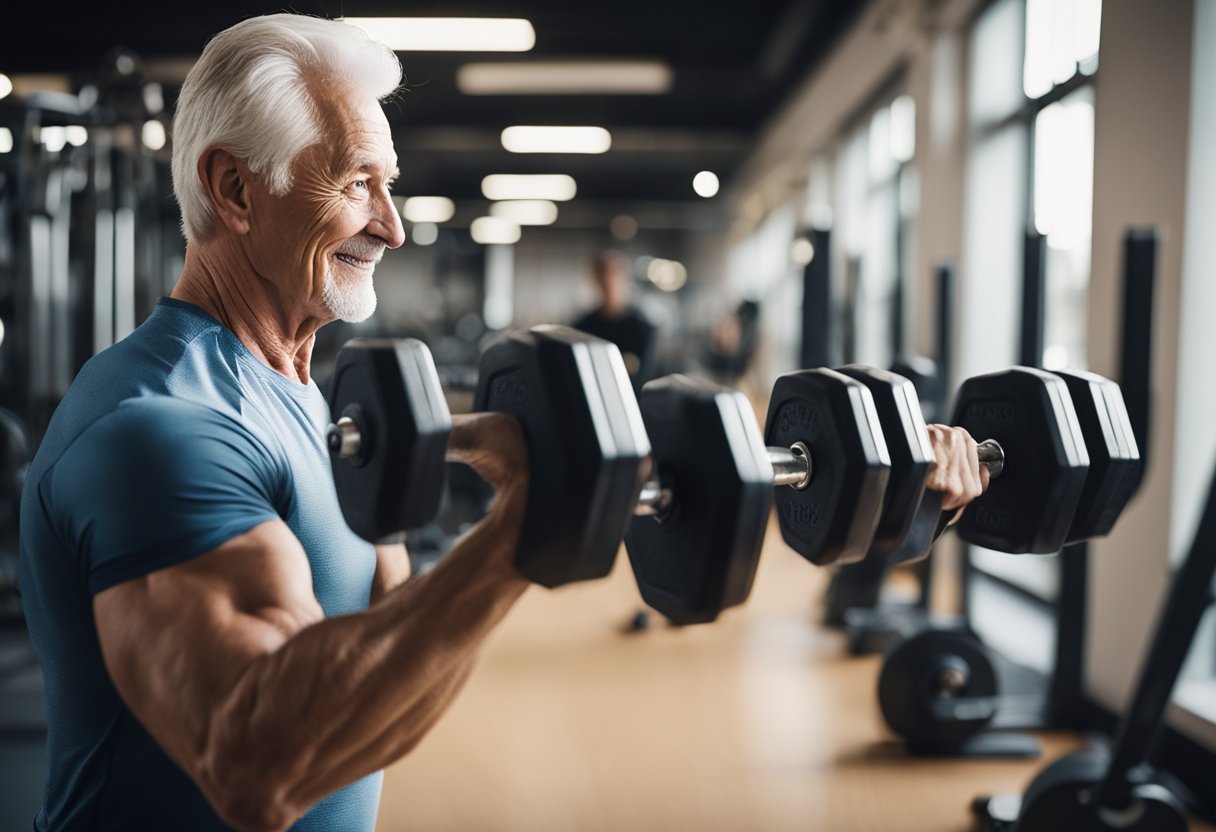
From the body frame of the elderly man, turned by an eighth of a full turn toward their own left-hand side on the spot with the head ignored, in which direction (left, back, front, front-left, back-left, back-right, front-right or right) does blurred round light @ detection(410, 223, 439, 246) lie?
front-left

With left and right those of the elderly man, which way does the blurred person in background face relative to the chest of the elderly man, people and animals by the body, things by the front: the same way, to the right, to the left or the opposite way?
to the right

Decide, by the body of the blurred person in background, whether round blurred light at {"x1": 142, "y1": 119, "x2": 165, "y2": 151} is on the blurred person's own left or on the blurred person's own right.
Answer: on the blurred person's own right

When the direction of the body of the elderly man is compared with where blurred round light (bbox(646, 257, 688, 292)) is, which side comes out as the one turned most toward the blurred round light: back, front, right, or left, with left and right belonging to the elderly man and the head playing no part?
left

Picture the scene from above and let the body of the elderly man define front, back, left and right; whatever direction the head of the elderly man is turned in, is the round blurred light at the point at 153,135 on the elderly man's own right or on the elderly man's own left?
on the elderly man's own left

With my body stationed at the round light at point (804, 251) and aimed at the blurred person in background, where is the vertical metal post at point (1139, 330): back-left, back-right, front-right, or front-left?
back-left

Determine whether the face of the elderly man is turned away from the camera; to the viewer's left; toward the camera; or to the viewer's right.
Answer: to the viewer's right

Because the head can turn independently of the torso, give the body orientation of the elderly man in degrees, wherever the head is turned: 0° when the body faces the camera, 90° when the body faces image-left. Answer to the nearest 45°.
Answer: approximately 270°

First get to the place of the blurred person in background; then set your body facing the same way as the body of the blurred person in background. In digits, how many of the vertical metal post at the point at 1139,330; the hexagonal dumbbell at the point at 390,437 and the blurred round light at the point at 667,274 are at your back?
1

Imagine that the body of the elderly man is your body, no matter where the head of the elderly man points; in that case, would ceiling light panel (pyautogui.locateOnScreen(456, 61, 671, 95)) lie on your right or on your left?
on your left

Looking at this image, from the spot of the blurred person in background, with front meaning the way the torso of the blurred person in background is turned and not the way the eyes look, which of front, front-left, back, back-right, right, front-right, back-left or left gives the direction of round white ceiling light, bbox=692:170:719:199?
back

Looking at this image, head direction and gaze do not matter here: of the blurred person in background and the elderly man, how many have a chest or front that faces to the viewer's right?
1

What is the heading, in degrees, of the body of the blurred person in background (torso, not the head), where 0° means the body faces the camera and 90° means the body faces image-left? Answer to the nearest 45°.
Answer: approximately 0°

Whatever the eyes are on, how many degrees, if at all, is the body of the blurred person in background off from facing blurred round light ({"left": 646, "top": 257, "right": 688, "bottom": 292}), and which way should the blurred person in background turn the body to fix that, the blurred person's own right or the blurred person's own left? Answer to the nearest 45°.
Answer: approximately 180°
